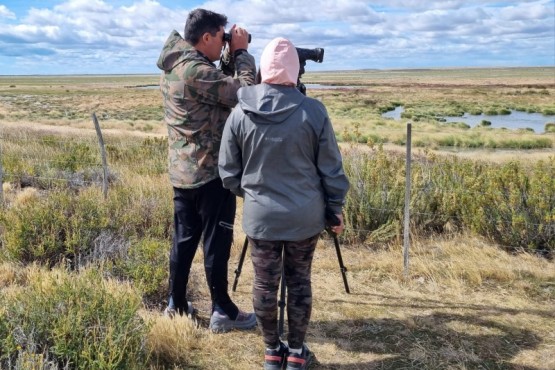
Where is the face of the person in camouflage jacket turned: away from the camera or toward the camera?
away from the camera

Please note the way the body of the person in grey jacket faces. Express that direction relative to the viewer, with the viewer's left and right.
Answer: facing away from the viewer

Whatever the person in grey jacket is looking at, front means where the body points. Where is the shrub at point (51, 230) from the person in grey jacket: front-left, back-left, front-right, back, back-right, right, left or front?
front-left

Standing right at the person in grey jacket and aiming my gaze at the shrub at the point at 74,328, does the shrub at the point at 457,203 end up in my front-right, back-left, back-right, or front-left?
back-right

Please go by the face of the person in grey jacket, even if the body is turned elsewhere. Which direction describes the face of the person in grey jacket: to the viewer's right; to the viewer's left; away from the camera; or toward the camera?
away from the camera

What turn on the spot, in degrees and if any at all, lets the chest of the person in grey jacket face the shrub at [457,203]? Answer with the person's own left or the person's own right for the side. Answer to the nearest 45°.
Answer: approximately 45° to the person's own right

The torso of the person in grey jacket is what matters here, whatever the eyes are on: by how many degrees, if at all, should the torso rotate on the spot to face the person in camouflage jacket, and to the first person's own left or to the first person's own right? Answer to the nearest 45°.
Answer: approximately 45° to the first person's own left

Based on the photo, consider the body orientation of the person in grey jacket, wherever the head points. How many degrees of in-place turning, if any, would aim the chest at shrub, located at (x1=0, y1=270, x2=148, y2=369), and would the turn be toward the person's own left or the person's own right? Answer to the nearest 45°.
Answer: approximately 90° to the person's own left

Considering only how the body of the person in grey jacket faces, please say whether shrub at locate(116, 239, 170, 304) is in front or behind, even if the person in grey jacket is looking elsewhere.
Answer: in front
